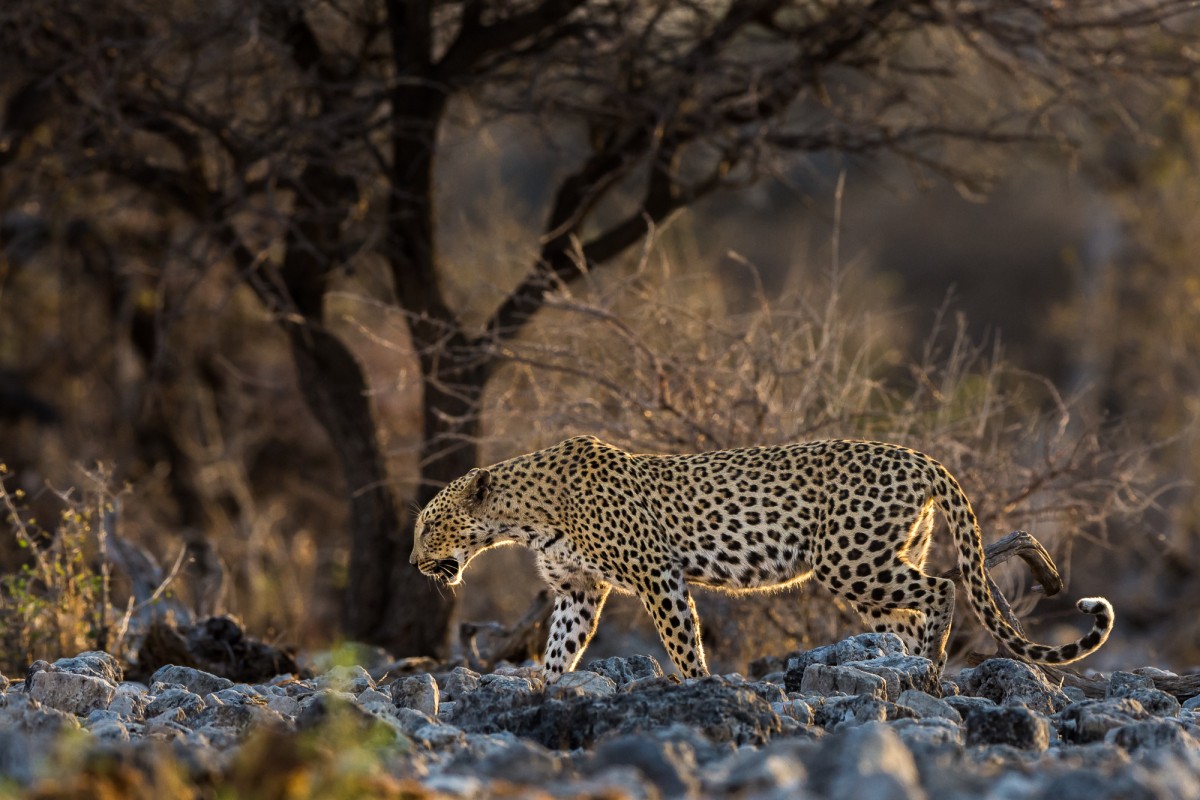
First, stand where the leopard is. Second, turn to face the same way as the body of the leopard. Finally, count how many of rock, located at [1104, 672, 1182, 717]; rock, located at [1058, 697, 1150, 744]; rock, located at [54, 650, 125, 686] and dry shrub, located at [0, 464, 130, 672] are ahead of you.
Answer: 2

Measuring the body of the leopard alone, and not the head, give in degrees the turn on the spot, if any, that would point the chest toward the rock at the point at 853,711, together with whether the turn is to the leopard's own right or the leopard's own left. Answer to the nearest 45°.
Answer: approximately 90° to the leopard's own left

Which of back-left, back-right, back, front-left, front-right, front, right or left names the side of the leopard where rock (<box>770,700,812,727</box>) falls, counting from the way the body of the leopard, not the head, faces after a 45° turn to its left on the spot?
front-left

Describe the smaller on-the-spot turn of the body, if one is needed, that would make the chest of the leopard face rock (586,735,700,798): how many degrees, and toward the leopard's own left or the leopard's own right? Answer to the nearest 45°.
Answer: approximately 90° to the leopard's own left

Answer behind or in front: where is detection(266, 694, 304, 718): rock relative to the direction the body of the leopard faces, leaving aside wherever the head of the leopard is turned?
in front

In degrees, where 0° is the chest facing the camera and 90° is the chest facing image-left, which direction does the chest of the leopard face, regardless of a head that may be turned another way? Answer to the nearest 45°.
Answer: approximately 90°

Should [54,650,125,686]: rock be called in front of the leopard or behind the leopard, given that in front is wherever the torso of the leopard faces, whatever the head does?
in front

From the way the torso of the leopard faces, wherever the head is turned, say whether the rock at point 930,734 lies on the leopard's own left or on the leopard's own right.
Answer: on the leopard's own left

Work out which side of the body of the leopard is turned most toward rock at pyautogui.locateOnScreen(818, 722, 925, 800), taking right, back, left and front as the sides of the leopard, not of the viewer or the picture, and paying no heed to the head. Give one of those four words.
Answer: left

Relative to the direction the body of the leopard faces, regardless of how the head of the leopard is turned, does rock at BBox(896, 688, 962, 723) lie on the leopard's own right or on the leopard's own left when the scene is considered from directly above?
on the leopard's own left

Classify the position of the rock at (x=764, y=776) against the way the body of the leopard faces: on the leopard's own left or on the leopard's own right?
on the leopard's own left
